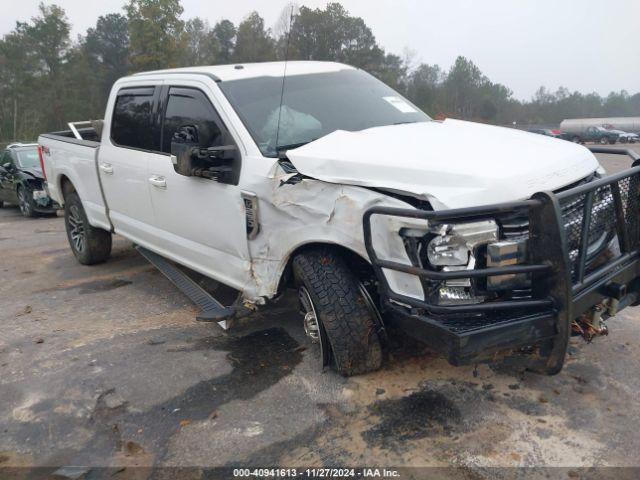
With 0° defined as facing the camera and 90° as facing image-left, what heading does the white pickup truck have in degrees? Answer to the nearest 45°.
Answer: approximately 315°

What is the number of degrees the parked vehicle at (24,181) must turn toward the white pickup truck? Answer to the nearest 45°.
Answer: approximately 45° to its right

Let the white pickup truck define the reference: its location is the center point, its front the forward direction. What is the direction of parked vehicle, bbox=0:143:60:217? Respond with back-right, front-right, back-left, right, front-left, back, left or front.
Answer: back

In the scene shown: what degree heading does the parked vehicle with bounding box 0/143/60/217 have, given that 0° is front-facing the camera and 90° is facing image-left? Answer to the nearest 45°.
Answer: approximately 315°

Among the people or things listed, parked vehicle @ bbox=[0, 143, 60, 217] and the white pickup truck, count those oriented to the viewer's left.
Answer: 0
